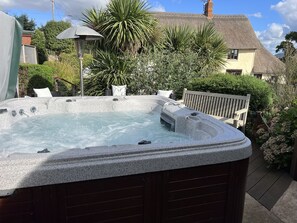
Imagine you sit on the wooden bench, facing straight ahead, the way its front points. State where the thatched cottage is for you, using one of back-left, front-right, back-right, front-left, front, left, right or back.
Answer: back-right

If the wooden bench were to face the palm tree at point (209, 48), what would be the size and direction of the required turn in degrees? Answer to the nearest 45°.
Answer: approximately 135° to its right

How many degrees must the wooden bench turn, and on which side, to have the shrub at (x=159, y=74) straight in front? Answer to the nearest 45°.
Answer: approximately 90° to its right

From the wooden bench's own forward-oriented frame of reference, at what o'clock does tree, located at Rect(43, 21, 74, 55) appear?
The tree is roughly at 3 o'clock from the wooden bench.

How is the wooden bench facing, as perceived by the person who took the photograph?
facing the viewer and to the left of the viewer

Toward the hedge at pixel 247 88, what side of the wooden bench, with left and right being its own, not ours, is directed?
back

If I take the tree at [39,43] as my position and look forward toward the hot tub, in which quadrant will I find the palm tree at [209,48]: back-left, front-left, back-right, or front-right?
front-left

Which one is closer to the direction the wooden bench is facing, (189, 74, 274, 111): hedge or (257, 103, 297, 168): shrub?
the shrub

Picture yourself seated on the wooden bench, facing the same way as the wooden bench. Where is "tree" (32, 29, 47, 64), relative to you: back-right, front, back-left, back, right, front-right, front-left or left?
right

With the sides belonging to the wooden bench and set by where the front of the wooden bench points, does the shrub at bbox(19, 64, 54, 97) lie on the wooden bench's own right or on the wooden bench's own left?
on the wooden bench's own right

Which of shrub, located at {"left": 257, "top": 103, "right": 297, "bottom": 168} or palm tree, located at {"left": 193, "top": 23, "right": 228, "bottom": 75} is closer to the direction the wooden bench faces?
the shrub

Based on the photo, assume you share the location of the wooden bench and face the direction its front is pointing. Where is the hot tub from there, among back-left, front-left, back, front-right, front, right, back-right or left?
front-left

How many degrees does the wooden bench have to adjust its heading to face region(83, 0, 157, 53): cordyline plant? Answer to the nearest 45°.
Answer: approximately 90° to its right

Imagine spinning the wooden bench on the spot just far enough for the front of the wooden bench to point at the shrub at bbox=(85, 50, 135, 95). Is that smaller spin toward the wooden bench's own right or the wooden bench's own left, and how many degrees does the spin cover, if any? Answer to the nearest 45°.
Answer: approximately 90° to the wooden bench's own right

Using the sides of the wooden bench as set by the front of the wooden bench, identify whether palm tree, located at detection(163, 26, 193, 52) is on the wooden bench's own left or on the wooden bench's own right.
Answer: on the wooden bench's own right
